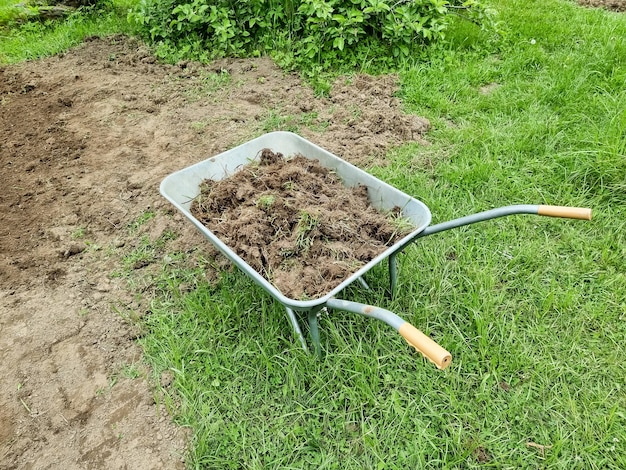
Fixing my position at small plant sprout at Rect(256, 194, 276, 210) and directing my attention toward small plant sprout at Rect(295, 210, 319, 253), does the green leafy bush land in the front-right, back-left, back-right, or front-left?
back-left

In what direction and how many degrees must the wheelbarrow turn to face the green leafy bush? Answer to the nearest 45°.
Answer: approximately 45° to its right

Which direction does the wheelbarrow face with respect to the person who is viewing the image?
facing away from the viewer and to the left of the viewer
